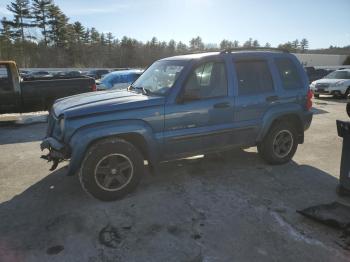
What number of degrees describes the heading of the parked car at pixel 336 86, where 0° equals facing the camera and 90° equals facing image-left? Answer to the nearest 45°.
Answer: approximately 45°

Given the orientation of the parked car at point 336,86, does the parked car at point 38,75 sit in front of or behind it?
in front

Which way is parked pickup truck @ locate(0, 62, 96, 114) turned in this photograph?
to the viewer's left

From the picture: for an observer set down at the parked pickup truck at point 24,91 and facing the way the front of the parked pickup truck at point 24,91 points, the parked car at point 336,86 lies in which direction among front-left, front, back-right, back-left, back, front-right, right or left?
back

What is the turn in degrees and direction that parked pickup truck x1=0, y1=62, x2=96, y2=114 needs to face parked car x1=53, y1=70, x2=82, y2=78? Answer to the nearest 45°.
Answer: approximately 90° to its right

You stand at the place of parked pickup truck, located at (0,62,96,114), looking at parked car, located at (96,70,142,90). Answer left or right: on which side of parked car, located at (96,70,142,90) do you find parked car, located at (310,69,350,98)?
right
